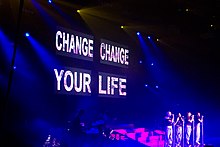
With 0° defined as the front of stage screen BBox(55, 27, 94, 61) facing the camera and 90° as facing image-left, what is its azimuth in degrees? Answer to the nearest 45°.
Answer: approximately 315°

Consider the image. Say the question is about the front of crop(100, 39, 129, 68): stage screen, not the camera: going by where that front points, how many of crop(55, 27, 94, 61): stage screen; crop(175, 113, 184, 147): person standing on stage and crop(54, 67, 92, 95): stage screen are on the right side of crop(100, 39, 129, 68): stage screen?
2

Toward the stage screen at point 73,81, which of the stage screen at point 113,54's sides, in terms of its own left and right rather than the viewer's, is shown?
right

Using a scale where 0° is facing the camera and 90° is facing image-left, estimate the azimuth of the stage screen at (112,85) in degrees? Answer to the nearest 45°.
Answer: approximately 315°

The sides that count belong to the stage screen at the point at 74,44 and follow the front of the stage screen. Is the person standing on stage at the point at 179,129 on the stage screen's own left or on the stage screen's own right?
on the stage screen's own left

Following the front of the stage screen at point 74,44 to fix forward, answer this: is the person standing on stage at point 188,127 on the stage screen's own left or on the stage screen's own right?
on the stage screen's own left

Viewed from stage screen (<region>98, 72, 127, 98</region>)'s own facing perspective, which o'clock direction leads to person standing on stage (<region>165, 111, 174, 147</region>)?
The person standing on stage is roughly at 10 o'clock from the stage screen.

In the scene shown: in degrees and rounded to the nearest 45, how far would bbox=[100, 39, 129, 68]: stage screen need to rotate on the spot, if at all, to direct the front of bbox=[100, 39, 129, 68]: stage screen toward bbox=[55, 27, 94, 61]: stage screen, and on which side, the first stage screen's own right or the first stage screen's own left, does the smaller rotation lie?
approximately 90° to the first stage screen's own right
